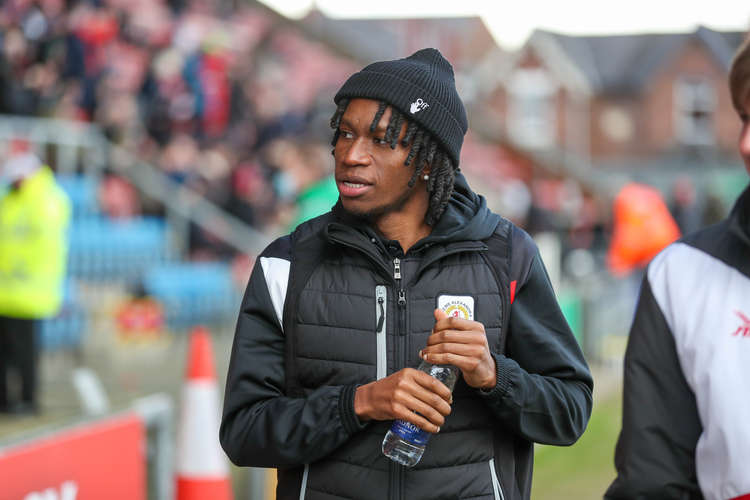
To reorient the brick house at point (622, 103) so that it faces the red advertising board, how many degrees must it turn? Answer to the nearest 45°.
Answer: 0° — it already faces it

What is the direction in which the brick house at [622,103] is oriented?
toward the camera

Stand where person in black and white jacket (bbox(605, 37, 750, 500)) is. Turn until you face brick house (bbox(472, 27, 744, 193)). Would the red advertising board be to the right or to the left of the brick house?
left

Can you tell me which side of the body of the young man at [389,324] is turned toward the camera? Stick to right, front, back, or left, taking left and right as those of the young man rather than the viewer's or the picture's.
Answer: front
